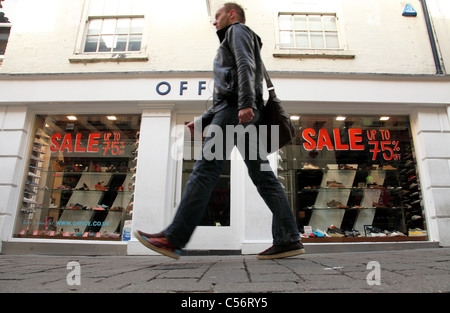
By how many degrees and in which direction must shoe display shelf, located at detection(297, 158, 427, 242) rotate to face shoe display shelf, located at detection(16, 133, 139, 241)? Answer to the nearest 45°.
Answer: approximately 45° to its right

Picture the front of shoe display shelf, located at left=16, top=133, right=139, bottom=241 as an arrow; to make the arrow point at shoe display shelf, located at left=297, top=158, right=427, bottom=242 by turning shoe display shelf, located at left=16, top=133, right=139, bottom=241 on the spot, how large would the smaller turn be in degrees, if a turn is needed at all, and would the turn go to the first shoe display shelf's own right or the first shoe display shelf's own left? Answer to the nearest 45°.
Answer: approximately 45° to the first shoe display shelf's own left

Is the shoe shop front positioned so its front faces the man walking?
yes

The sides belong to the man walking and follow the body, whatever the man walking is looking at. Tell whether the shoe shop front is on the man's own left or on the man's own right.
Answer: on the man's own right

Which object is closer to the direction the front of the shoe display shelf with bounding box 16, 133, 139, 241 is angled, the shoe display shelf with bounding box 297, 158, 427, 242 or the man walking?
the man walking

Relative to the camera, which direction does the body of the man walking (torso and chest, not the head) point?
to the viewer's left

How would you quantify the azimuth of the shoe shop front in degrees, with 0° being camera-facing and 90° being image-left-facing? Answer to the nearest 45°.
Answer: approximately 0°
